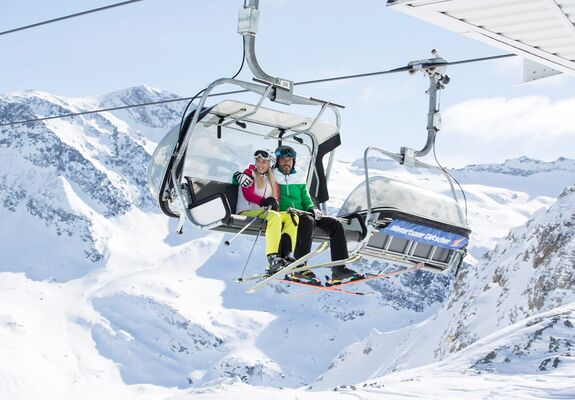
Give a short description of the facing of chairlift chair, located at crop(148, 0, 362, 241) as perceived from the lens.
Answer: facing the viewer and to the right of the viewer

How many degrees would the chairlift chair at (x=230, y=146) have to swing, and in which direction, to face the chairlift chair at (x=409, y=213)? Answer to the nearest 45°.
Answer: approximately 45° to its left
